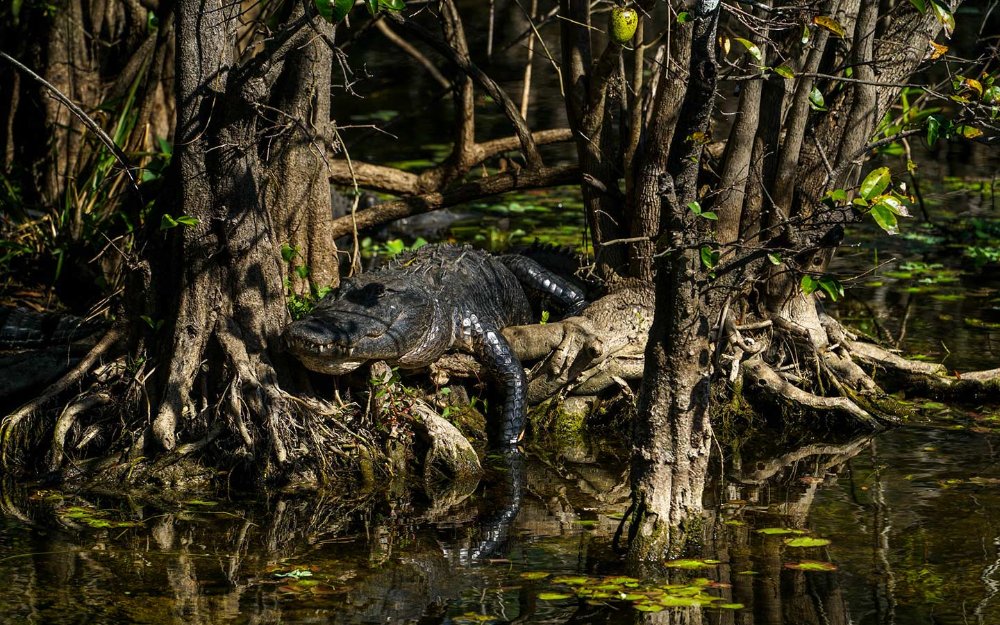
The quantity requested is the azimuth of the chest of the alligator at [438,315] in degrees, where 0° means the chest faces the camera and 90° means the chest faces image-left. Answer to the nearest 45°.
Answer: approximately 45°
